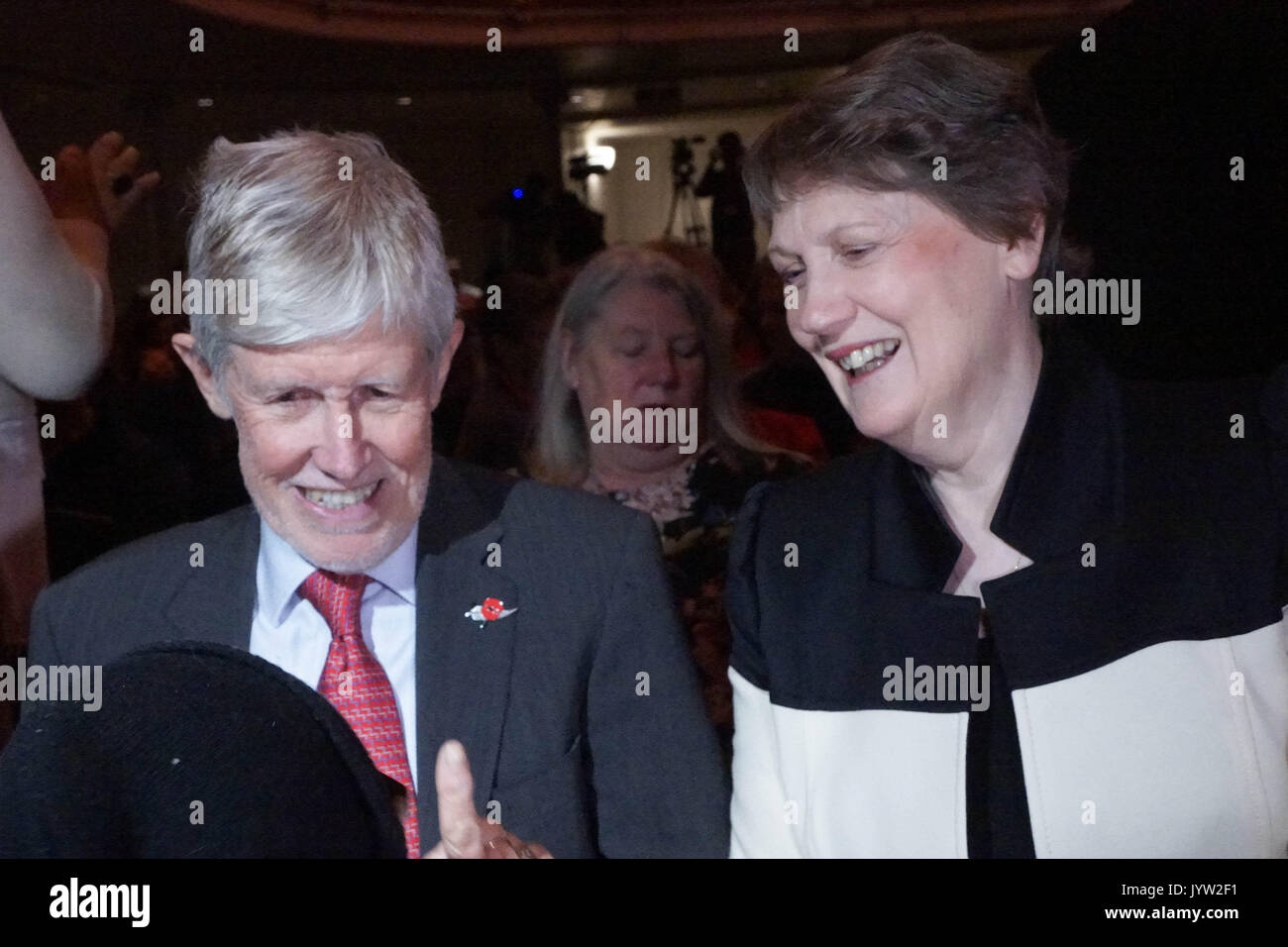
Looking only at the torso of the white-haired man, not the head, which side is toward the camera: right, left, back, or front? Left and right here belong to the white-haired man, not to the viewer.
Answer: front

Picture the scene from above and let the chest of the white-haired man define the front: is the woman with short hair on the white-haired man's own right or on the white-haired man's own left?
on the white-haired man's own left
